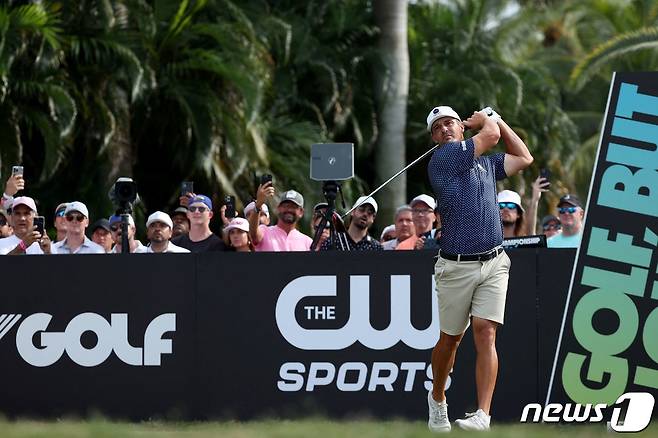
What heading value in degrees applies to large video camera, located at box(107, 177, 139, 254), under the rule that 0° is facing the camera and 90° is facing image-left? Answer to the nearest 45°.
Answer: approximately 0°

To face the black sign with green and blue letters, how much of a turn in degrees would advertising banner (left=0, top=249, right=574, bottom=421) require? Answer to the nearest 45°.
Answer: approximately 90° to its left
